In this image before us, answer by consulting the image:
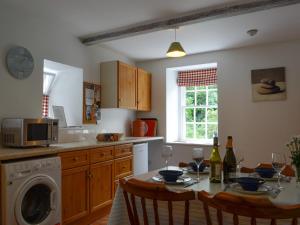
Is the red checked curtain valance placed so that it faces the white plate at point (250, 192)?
yes

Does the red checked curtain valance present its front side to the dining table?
yes

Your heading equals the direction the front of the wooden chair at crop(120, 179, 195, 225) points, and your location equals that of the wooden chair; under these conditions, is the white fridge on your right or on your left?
on your left

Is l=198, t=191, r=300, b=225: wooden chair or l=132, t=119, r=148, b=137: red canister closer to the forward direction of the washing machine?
the wooden chair

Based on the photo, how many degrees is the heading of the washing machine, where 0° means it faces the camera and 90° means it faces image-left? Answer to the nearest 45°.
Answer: approximately 315°

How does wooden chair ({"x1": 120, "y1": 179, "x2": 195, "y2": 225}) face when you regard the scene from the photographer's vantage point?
facing away from the viewer and to the right of the viewer

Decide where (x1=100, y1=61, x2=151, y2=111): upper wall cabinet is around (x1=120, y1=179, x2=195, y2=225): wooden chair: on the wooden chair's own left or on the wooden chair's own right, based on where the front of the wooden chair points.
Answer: on the wooden chair's own left

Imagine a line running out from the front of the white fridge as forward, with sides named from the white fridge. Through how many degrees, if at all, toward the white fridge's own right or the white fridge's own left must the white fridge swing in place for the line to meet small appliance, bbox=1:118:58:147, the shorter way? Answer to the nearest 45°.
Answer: approximately 90° to the white fridge's own right

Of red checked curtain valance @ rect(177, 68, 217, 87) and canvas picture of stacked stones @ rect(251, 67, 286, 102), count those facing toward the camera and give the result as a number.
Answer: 2
